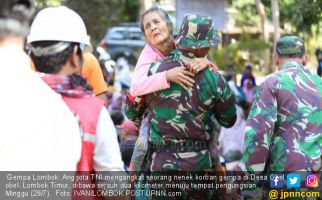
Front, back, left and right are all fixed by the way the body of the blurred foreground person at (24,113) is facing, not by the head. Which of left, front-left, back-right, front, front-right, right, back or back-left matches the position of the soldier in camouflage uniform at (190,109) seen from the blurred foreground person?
front-right

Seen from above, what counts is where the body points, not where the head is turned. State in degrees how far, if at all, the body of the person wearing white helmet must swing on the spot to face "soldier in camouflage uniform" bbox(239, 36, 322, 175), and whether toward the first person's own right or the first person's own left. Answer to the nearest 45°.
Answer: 0° — they already face them

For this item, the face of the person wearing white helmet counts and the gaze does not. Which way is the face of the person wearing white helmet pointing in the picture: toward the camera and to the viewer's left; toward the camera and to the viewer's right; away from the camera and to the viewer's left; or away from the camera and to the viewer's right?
away from the camera and to the viewer's right

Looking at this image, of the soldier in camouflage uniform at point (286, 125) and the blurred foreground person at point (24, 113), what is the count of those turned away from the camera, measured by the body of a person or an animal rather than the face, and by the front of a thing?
2

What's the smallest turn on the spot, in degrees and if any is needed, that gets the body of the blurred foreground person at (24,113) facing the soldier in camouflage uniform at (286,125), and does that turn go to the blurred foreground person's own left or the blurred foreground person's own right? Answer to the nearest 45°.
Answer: approximately 45° to the blurred foreground person's own right

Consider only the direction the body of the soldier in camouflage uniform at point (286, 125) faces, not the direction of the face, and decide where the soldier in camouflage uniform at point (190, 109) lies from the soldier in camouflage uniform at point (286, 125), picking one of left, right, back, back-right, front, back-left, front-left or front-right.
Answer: left

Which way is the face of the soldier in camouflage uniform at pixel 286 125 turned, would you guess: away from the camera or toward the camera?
away from the camera

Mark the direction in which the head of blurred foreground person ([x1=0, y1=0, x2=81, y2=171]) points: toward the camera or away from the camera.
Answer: away from the camera

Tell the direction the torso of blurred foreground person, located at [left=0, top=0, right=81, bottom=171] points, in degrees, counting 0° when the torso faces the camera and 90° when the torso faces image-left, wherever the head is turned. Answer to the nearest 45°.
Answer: approximately 180°

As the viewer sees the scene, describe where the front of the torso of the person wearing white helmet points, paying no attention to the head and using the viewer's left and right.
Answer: facing away from the viewer and to the right of the viewer

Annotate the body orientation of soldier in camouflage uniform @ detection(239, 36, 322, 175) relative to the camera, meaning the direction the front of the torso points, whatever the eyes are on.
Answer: away from the camera
